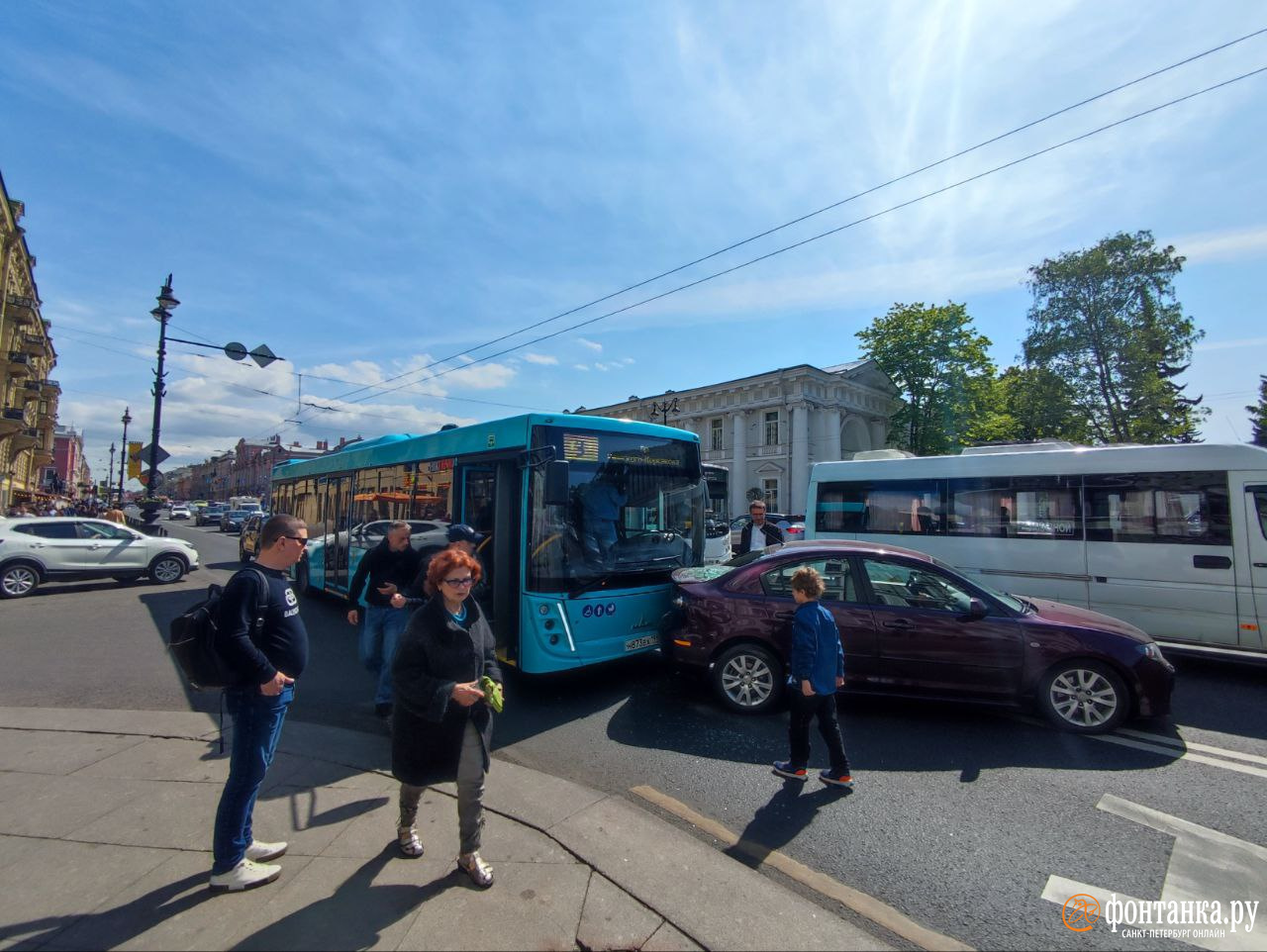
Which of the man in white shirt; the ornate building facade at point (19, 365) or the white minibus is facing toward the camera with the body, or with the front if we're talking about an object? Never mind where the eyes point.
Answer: the man in white shirt

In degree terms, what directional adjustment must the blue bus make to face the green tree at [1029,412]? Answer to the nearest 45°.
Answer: approximately 90° to its left

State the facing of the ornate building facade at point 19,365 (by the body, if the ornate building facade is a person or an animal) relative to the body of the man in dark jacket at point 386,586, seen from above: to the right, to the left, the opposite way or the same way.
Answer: to the left

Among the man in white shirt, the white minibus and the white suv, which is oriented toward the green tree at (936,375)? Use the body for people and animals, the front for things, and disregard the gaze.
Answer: the white suv

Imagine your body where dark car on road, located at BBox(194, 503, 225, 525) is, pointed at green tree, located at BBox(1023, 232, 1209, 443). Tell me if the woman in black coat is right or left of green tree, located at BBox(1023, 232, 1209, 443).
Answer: right

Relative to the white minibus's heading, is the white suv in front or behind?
behind

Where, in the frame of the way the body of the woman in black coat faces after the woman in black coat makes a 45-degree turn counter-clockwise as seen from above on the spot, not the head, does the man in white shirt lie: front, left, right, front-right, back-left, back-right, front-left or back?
front-left

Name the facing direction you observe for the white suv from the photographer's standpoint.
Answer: facing to the right of the viewer

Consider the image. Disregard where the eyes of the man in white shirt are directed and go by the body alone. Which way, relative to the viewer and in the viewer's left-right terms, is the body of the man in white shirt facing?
facing the viewer

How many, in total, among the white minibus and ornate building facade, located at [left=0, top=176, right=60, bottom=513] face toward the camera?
0

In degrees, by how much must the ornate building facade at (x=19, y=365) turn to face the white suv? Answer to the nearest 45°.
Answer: approximately 90° to its right

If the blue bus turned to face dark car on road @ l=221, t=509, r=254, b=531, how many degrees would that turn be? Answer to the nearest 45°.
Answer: approximately 180°

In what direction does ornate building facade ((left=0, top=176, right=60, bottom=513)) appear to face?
to the viewer's right

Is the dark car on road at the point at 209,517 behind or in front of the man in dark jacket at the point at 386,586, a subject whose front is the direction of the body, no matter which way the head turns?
behind
